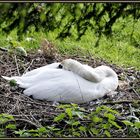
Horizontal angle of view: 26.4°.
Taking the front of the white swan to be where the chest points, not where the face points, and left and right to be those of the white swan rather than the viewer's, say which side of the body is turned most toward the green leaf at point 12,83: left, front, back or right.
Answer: back

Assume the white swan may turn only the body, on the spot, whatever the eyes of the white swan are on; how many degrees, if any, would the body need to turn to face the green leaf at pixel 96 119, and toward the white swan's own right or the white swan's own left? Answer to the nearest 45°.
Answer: approximately 90° to the white swan's own right

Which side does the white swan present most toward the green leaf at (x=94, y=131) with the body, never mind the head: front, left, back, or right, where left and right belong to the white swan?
right

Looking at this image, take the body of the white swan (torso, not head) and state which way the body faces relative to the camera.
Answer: to the viewer's right
